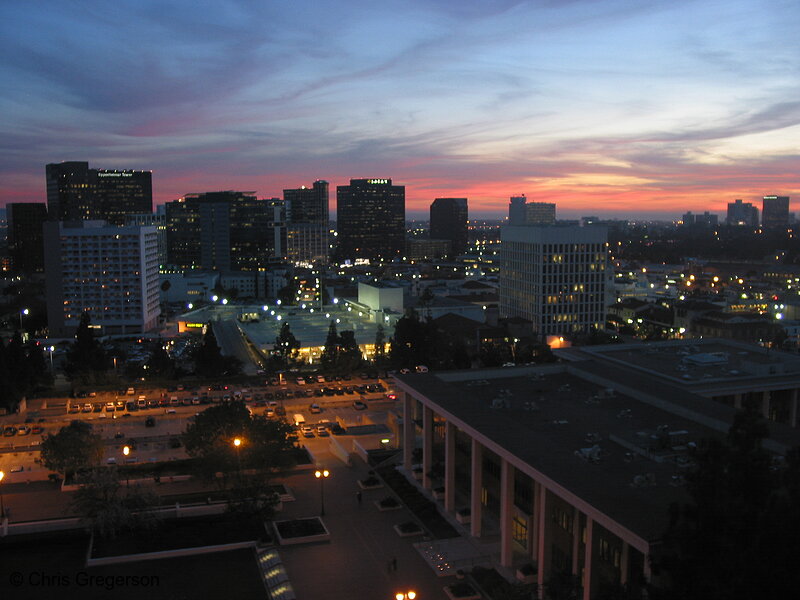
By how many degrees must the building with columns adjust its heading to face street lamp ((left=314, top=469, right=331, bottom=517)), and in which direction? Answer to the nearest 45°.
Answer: approximately 45° to its right

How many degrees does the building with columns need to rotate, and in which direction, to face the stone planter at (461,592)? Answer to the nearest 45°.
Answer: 0° — it already faces it

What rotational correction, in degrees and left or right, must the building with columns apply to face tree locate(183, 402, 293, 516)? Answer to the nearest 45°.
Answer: approximately 45° to its right

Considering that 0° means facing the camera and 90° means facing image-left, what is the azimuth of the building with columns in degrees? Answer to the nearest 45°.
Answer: approximately 45°

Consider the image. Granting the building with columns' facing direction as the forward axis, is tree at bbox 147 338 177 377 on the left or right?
on its right

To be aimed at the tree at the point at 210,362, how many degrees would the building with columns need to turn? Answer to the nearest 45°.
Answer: approximately 90° to its right

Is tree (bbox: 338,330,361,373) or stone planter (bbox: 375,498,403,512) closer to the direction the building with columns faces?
the stone planter

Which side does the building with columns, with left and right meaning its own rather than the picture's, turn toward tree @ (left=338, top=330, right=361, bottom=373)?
right

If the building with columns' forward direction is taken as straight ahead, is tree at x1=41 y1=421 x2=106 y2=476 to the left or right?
on its right
